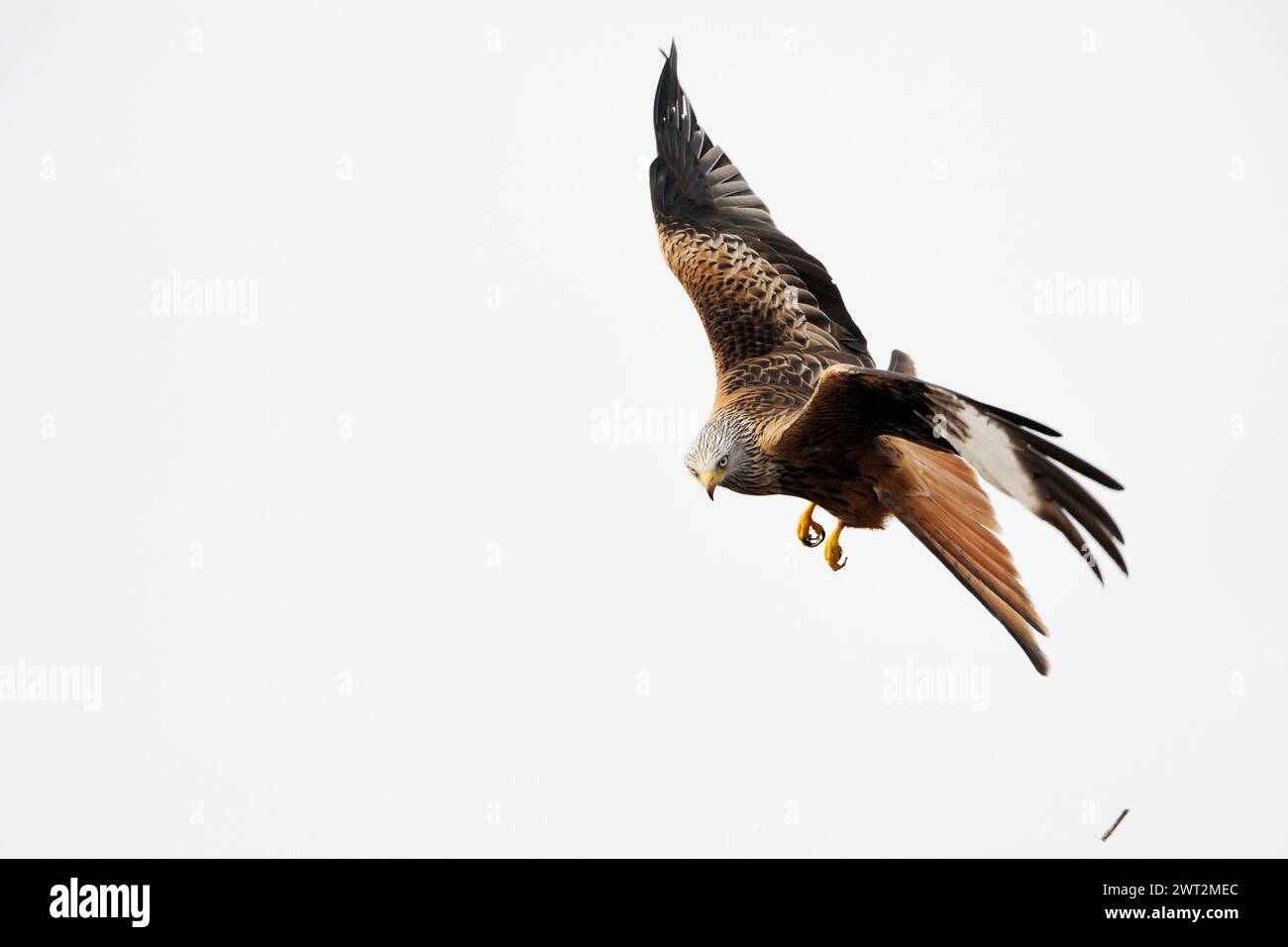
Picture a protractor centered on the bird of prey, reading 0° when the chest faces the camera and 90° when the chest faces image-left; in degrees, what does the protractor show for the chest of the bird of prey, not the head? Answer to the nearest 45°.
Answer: approximately 45°
